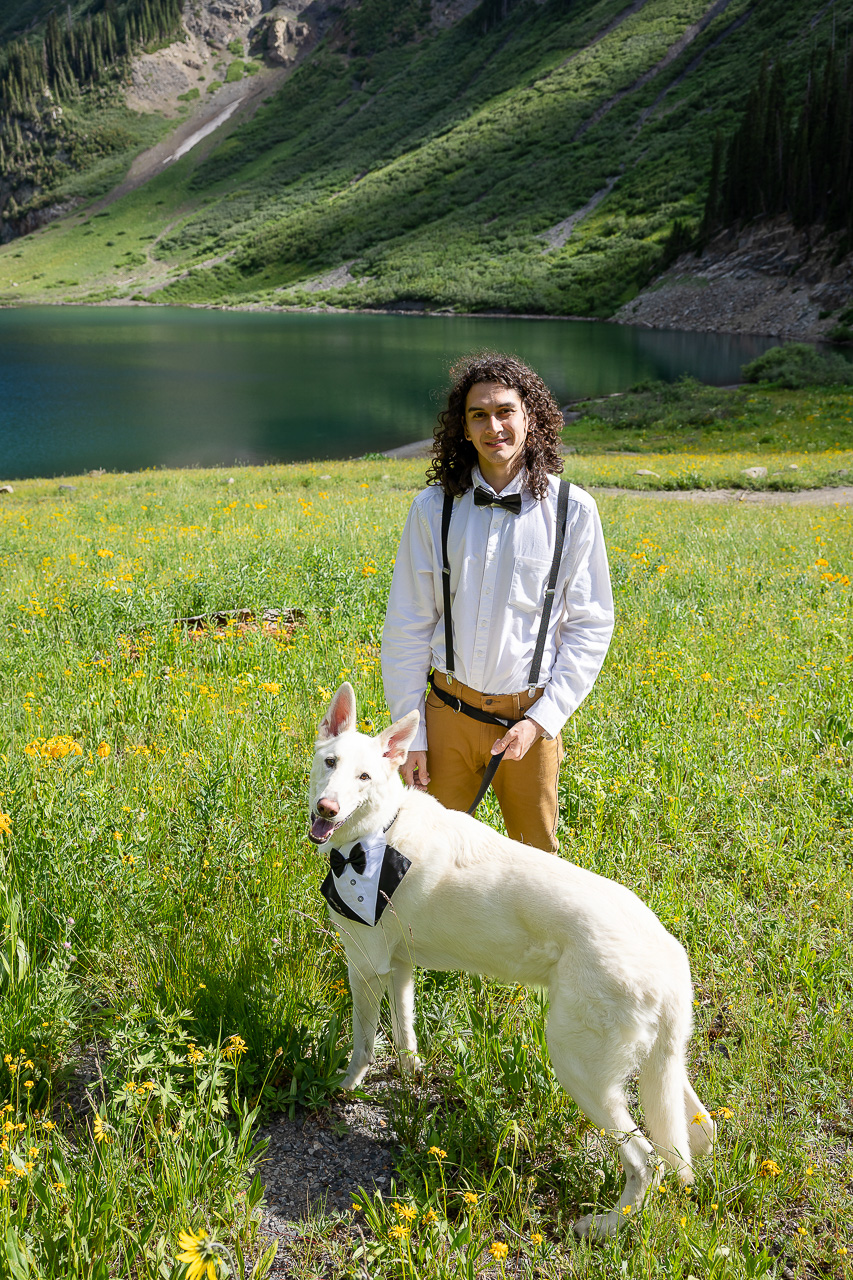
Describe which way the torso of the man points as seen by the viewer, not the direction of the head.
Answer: toward the camera

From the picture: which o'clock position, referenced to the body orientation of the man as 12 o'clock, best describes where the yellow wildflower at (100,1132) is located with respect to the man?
The yellow wildflower is roughly at 1 o'clock from the man.

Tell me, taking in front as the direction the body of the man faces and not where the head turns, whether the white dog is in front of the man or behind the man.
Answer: in front

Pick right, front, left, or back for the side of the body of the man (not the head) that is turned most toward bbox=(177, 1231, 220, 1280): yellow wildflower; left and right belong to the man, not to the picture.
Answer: front
